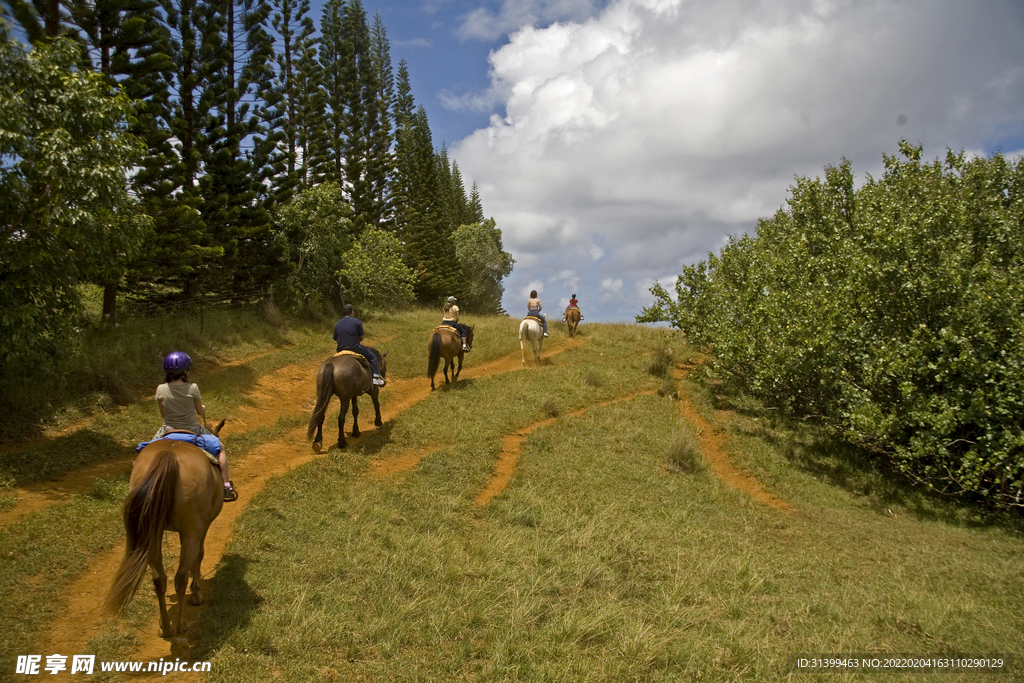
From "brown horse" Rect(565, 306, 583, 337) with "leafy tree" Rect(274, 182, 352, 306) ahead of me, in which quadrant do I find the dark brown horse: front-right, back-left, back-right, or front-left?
front-left

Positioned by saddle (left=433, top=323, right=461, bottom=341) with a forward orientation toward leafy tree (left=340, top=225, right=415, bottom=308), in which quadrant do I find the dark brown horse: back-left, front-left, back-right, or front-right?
back-left

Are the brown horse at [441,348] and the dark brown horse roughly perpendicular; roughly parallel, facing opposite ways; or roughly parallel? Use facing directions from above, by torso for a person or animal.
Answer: roughly parallel

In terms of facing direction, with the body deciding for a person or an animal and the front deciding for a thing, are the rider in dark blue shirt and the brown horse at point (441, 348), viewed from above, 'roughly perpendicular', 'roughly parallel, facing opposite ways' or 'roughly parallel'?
roughly parallel

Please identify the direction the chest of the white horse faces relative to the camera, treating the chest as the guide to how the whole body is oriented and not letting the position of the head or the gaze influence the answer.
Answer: away from the camera

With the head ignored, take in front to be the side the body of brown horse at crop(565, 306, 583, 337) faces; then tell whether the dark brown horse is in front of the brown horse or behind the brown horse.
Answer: behind

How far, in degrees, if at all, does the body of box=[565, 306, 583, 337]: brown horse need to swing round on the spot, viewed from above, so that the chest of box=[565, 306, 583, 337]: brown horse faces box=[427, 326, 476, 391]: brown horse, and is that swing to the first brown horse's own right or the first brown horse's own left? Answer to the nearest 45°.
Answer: approximately 180°

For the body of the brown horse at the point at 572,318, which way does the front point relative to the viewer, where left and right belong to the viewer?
facing away from the viewer

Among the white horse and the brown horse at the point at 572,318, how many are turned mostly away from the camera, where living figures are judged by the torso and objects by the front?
2

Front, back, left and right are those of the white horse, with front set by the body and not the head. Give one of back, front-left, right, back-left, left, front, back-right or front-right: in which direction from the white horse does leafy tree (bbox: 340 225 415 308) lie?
front-left

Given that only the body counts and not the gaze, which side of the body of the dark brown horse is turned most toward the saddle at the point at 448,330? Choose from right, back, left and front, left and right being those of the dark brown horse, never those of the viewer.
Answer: front

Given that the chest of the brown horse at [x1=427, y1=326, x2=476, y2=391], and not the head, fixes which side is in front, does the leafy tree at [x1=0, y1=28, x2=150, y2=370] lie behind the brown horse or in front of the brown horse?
behind

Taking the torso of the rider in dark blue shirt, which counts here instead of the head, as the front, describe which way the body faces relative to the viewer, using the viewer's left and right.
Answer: facing away from the viewer and to the right of the viewer
